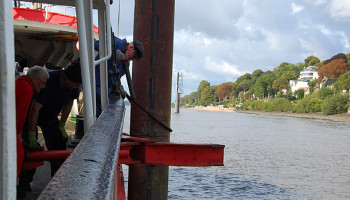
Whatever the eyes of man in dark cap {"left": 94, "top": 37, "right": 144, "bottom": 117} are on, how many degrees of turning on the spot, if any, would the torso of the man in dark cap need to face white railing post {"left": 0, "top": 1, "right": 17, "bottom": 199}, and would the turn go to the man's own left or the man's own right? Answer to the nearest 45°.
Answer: approximately 90° to the man's own right

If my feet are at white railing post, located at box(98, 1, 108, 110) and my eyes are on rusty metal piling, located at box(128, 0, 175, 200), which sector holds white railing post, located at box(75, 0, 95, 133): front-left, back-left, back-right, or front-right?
back-right

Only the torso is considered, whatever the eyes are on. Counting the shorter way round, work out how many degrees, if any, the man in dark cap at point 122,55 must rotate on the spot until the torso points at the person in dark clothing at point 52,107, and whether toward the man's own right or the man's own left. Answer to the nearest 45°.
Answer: approximately 135° to the man's own right

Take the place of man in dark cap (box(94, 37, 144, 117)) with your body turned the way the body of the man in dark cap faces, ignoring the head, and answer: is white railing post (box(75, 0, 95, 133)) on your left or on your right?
on your right

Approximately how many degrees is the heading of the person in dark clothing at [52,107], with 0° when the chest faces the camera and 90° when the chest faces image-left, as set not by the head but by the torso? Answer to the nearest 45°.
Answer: approximately 315°

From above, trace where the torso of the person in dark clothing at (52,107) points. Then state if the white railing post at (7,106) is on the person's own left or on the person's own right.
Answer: on the person's own right

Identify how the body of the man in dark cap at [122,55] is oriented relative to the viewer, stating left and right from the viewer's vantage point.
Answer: facing to the right of the viewer

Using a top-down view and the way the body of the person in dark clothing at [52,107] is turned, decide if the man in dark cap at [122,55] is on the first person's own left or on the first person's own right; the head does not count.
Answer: on the first person's own left

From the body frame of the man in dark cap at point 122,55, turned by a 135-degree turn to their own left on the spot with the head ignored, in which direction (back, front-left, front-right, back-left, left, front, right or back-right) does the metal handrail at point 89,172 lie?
back-left
